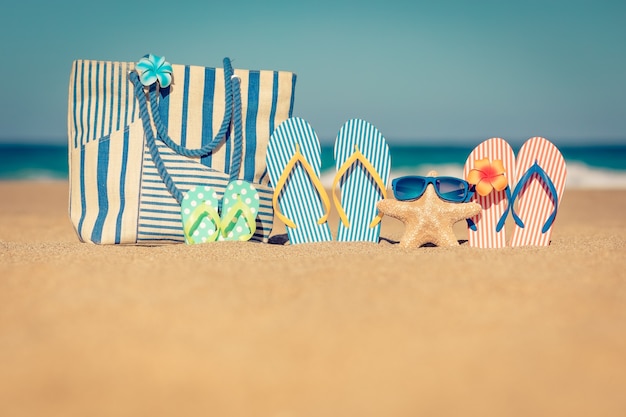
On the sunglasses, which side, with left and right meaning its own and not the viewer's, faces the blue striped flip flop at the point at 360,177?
right

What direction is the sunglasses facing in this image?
toward the camera

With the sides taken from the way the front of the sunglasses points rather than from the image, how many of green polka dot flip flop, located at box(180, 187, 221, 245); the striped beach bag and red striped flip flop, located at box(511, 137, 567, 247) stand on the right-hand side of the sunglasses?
2

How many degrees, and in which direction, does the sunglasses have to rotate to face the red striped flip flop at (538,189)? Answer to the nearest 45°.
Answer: approximately 90° to its left

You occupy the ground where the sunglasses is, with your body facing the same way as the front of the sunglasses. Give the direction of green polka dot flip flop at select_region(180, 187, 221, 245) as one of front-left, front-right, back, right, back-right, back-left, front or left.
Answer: right

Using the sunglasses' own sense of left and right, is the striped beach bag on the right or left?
on its right

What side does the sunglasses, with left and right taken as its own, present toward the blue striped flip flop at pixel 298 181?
right
